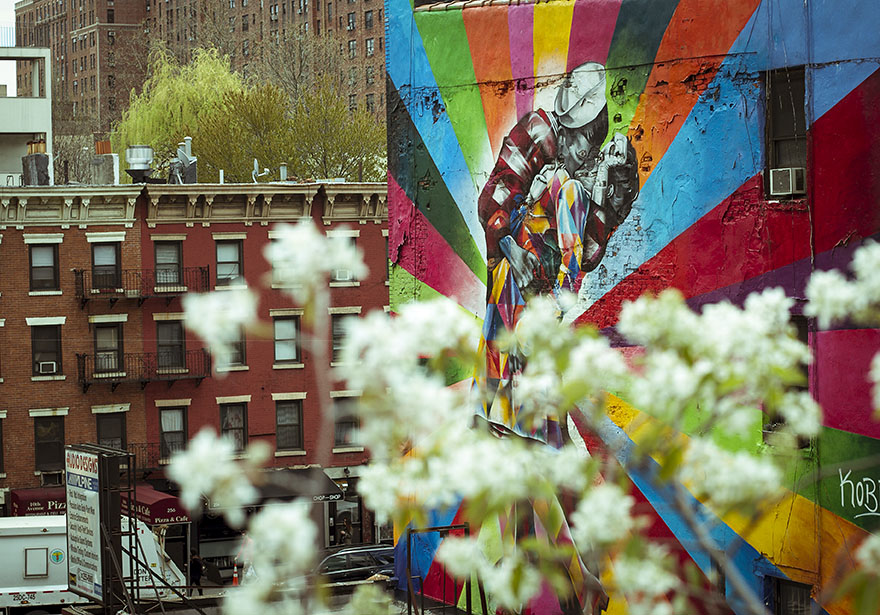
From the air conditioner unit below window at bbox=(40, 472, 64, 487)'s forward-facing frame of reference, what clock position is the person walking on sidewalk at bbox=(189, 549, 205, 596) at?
The person walking on sidewalk is roughly at 10 o'clock from the air conditioner unit below window.

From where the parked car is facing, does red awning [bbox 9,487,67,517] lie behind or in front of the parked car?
in front

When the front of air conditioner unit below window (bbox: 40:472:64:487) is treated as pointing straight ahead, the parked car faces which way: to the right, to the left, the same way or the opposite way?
to the right

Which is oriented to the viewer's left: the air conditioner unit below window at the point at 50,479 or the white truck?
the white truck

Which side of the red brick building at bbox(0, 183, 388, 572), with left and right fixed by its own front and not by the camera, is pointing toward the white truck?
front

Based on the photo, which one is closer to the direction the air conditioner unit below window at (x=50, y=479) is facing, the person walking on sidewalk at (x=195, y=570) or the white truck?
the white truck

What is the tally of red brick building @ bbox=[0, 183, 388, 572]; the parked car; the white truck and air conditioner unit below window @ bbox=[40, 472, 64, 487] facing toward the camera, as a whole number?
2

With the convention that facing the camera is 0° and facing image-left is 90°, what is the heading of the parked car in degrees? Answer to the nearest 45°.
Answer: approximately 90°

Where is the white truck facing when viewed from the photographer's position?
facing to the left of the viewer

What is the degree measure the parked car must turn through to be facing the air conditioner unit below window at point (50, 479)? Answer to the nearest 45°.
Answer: approximately 45° to its right

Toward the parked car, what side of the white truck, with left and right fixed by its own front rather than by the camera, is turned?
back

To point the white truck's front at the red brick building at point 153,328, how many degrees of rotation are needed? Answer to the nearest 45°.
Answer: approximately 90° to its right

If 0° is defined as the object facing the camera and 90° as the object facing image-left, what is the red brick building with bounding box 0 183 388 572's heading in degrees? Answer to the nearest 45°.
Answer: approximately 0°

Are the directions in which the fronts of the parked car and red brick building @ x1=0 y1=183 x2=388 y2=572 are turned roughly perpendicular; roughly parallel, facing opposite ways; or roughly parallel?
roughly perpendicular
